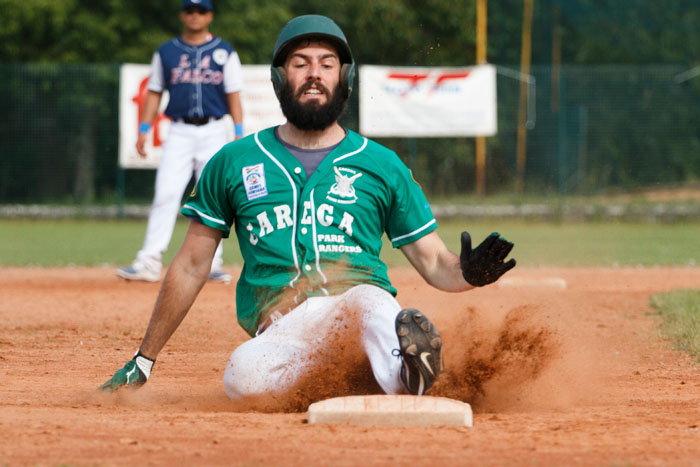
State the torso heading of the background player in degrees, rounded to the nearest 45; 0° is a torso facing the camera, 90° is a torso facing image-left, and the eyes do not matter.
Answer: approximately 0°

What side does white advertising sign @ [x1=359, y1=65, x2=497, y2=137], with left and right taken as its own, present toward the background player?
front

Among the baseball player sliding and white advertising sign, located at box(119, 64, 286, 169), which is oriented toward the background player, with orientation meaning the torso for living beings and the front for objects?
the white advertising sign

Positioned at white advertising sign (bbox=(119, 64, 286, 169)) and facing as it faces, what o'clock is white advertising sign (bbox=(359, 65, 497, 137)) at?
white advertising sign (bbox=(359, 65, 497, 137)) is roughly at 9 o'clock from white advertising sign (bbox=(119, 64, 286, 169)).

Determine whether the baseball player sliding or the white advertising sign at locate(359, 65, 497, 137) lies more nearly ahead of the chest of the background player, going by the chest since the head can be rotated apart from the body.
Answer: the baseball player sliding

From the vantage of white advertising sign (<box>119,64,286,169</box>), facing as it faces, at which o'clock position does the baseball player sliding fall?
The baseball player sliding is roughly at 12 o'clock from the white advertising sign.

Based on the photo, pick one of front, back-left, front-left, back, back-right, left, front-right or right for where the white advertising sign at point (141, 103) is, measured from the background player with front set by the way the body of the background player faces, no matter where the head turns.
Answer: back

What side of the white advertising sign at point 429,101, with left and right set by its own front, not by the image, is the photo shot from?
front

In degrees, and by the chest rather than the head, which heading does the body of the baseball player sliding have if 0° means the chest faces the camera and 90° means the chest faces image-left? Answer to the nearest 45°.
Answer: approximately 0°
